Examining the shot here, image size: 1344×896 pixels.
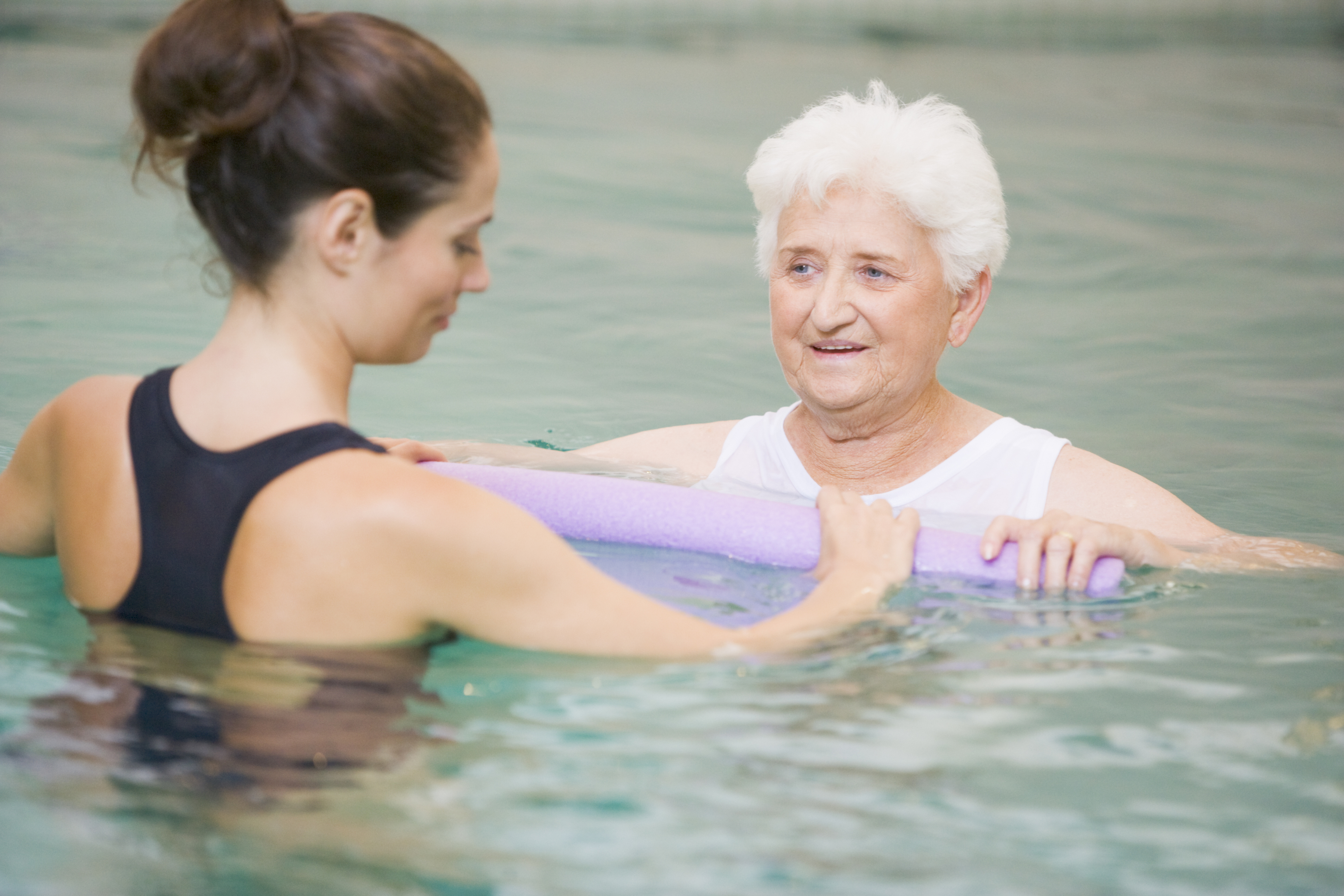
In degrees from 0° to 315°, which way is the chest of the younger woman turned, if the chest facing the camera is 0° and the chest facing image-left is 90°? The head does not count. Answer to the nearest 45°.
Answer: approximately 225°

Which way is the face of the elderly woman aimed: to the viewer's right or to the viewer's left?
to the viewer's left
